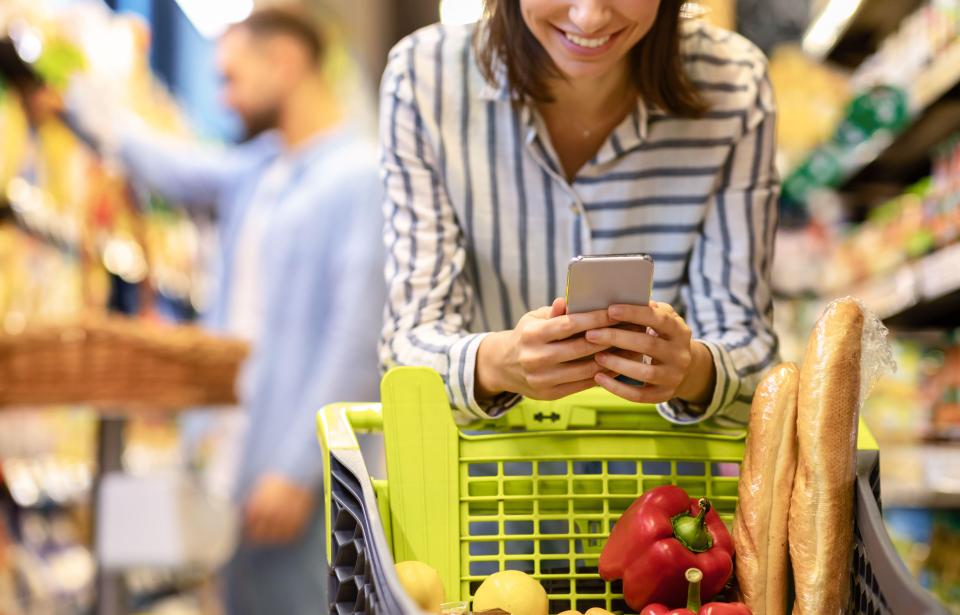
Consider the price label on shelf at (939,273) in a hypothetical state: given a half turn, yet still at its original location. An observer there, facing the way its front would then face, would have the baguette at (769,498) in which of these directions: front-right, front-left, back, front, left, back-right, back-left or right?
back-right

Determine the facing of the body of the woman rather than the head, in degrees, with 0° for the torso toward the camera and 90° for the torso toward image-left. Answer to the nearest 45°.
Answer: approximately 0°

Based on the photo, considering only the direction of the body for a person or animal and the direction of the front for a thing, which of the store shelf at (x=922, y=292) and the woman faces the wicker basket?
the store shelf

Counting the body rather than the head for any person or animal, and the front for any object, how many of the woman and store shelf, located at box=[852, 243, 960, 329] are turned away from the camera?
0

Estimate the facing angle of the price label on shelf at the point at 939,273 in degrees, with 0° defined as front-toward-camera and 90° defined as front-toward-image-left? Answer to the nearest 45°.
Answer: approximately 45°

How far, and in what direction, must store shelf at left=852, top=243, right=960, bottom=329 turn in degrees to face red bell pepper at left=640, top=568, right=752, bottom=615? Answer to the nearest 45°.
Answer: approximately 45° to its left

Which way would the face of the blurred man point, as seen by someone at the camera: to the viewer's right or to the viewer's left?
to the viewer's left

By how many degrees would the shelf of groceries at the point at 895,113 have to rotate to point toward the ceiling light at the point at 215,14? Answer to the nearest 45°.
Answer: approximately 45° to its right

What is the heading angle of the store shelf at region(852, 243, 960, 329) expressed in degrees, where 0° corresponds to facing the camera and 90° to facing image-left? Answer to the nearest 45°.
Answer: approximately 45°
